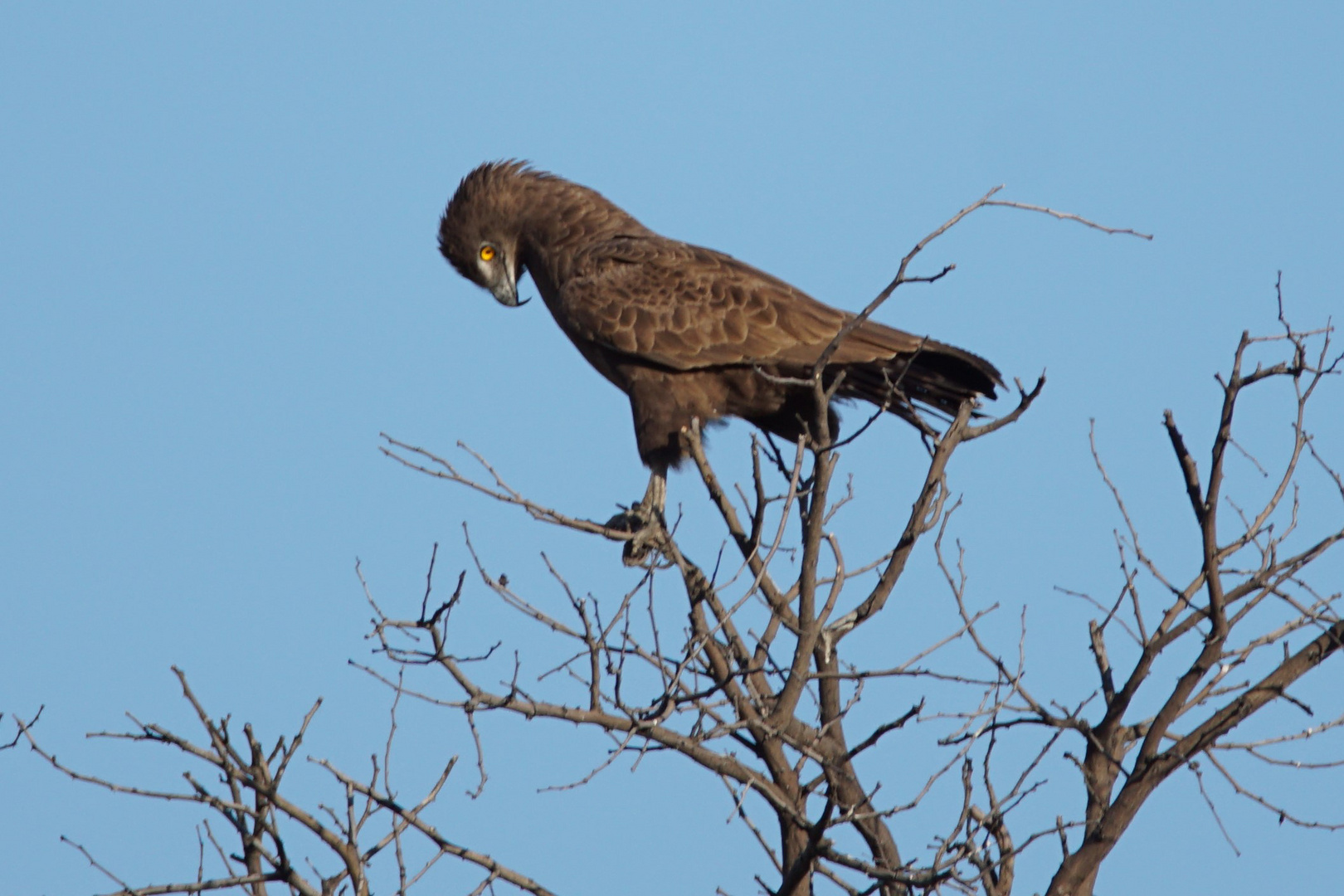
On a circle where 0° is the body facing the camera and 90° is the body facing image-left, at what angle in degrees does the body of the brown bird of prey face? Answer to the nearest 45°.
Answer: approximately 90°
